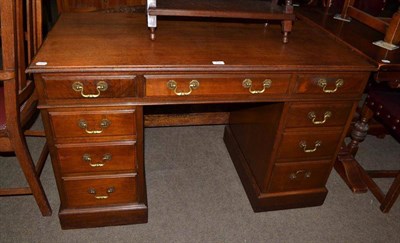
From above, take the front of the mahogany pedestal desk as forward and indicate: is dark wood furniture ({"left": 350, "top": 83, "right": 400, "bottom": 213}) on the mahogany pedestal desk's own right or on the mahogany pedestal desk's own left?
on the mahogany pedestal desk's own left

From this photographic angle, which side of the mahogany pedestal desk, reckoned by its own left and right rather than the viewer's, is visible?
front

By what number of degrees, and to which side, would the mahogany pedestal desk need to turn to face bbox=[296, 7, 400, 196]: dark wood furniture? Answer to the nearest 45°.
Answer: approximately 135° to its left

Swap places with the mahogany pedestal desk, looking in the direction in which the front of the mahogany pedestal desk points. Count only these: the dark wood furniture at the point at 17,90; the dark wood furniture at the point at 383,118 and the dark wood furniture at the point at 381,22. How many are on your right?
1

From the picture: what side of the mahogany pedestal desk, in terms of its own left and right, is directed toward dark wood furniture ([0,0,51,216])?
right
